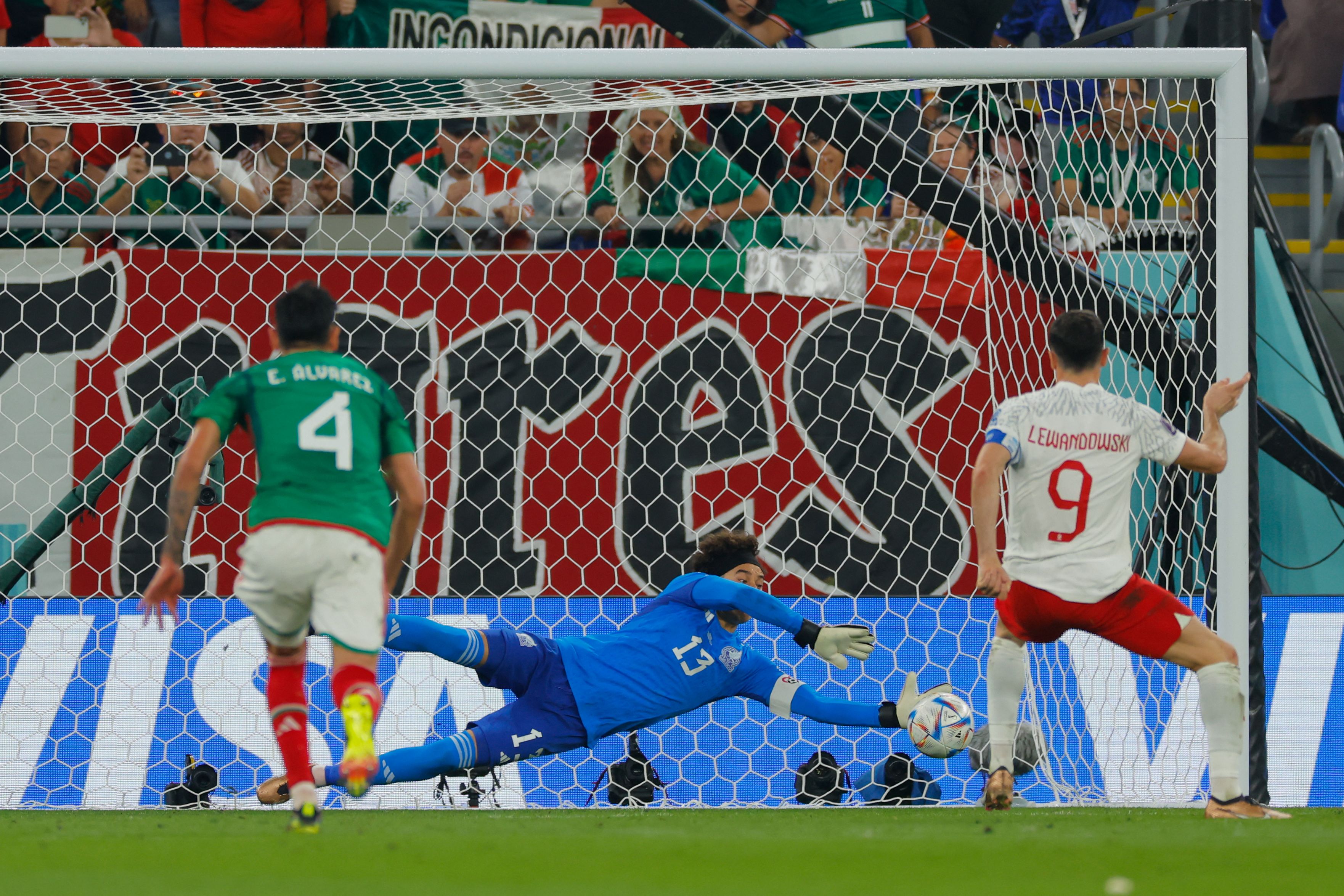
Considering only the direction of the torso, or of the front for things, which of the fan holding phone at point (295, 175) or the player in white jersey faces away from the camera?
the player in white jersey

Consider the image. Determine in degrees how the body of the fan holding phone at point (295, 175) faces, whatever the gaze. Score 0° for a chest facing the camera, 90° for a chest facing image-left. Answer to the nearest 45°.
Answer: approximately 0°

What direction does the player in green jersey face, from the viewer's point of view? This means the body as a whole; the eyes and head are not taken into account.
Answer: away from the camera

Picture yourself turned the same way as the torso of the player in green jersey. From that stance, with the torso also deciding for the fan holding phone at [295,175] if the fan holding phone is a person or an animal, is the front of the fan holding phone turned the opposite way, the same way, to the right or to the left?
the opposite way

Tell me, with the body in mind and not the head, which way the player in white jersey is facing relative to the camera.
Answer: away from the camera

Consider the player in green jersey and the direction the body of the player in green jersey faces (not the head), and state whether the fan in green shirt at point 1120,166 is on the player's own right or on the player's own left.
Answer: on the player's own right

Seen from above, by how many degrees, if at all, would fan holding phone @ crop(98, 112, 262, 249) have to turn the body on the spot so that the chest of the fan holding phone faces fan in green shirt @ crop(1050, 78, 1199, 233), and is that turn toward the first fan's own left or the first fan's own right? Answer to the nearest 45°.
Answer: approximately 90° to the first fan's own left
